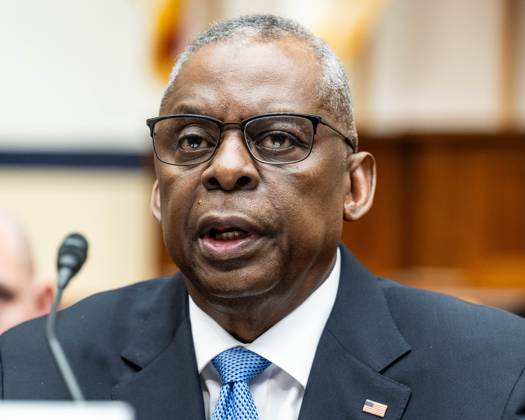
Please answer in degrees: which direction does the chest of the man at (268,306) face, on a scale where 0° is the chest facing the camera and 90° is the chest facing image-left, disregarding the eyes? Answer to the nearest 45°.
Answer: approximately 0°

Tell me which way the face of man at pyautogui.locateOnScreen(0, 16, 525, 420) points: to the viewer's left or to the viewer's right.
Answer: to the viewer's left
